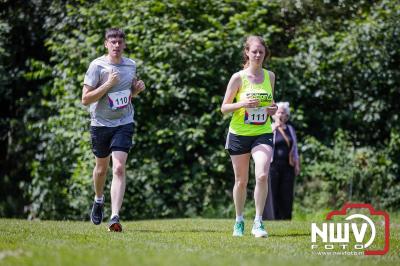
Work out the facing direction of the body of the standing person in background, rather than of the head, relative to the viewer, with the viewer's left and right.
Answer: facing the viewer and to the left of the viewer
